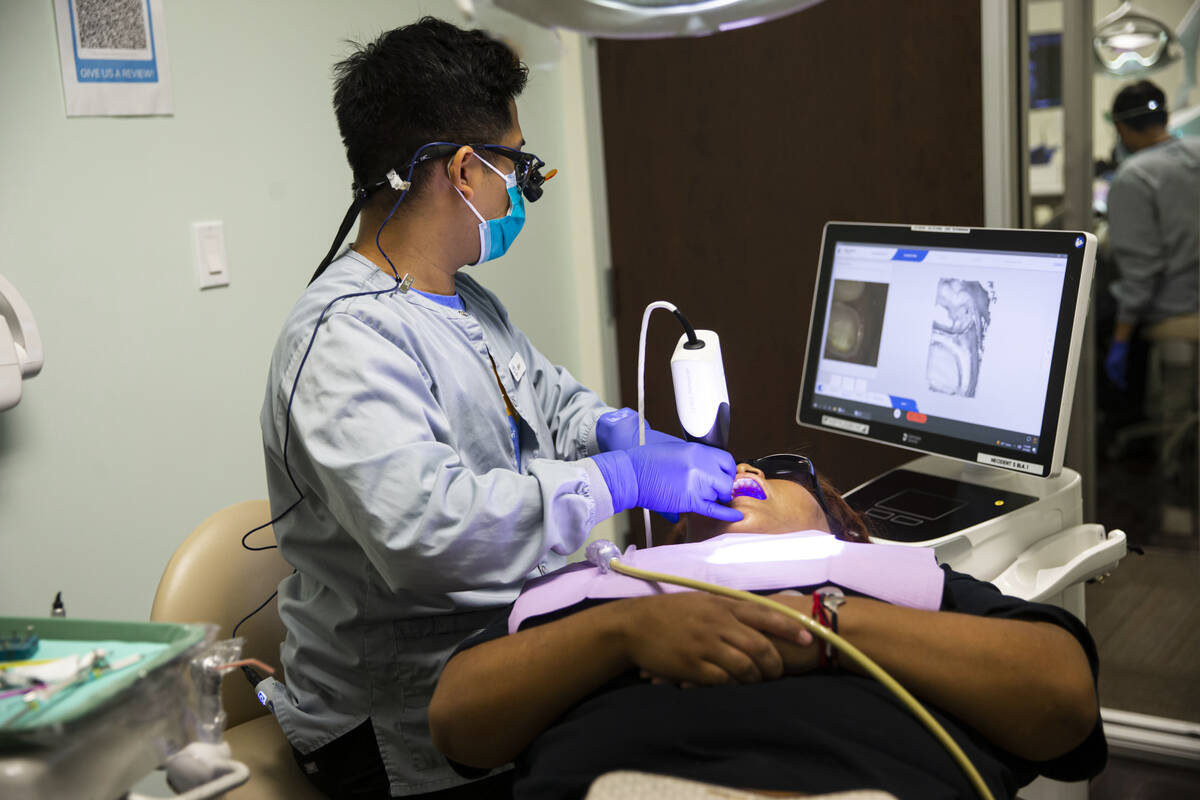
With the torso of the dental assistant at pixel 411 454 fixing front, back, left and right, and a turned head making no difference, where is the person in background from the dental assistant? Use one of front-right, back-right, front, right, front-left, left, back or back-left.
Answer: front-left

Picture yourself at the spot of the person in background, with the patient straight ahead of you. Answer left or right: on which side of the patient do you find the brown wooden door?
right

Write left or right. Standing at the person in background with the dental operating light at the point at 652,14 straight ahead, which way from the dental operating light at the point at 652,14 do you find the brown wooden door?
right

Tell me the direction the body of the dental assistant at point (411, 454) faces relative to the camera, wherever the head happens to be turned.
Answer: to the viewer's right

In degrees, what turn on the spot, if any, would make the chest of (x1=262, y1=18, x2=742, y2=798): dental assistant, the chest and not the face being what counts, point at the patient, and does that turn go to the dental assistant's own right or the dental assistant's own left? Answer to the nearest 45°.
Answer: approximately 45° to the dental assistant's own right

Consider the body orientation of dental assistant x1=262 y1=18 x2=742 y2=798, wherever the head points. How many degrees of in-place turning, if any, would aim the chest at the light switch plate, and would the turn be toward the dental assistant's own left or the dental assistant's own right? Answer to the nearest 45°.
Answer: approximately 135° to the dental assistant's own left

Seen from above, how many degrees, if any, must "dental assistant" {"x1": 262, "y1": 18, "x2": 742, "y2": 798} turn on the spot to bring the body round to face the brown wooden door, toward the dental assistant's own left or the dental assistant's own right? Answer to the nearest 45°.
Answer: approximately 45° to the dental assistant's own left
